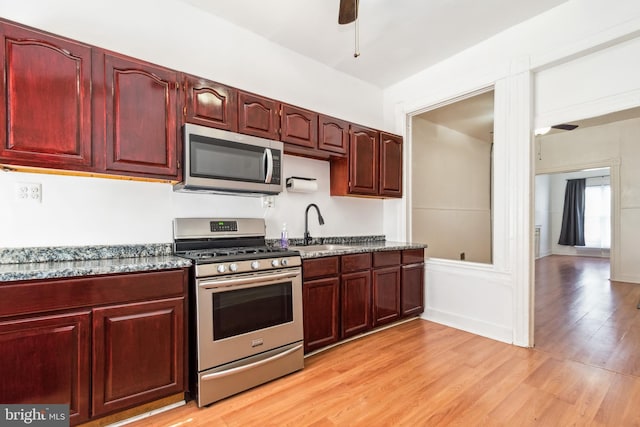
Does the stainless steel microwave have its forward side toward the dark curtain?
no

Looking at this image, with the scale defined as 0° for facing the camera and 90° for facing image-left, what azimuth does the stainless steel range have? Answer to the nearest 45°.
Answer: approximately 315°

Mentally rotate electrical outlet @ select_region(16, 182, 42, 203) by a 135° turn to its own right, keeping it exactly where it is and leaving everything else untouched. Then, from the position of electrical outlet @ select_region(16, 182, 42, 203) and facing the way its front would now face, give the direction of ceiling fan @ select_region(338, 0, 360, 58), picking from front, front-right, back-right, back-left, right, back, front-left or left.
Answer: back

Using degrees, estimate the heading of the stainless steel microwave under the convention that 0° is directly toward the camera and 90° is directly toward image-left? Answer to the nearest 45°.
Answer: approximately 315°

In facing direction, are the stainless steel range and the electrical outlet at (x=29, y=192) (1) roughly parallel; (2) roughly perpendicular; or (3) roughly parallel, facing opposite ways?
roughly parallel

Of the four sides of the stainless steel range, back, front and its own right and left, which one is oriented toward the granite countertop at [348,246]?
left

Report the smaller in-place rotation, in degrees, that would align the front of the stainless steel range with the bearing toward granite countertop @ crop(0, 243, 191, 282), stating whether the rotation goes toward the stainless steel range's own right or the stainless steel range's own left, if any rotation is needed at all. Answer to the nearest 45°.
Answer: approximately 135° to the stainless steel range's own right

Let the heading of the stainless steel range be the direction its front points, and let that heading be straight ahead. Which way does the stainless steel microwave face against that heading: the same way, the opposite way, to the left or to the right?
the same way

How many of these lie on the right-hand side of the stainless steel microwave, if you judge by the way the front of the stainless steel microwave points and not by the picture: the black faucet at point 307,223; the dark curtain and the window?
0

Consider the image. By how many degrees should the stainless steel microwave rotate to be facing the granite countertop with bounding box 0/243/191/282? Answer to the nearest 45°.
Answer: approximately 135° to its right

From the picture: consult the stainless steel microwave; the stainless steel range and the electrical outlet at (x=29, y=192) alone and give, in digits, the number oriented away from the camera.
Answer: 0

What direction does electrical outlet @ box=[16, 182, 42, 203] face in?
toward the camera

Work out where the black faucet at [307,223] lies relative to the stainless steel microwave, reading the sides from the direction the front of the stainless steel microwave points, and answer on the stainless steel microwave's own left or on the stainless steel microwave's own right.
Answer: on the stainless steel microwave's own left

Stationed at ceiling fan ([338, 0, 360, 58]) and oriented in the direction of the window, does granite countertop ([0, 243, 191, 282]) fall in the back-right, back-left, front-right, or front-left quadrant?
back-left

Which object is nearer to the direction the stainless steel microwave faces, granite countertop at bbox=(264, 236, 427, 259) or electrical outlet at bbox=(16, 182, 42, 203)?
the granite countertop

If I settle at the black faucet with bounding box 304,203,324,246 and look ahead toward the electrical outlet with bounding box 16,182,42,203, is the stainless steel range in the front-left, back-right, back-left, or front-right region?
front-left

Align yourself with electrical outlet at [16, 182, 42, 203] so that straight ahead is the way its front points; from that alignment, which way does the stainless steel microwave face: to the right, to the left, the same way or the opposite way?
the same way

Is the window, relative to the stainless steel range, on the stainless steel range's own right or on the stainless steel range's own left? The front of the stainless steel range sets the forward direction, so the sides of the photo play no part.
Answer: on the stainless steel range's own left

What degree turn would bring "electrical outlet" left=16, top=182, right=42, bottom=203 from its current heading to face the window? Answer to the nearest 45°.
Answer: approximately 90° to its left

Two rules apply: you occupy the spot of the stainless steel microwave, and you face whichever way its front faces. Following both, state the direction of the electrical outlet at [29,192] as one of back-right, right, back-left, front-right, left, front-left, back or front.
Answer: back-right
